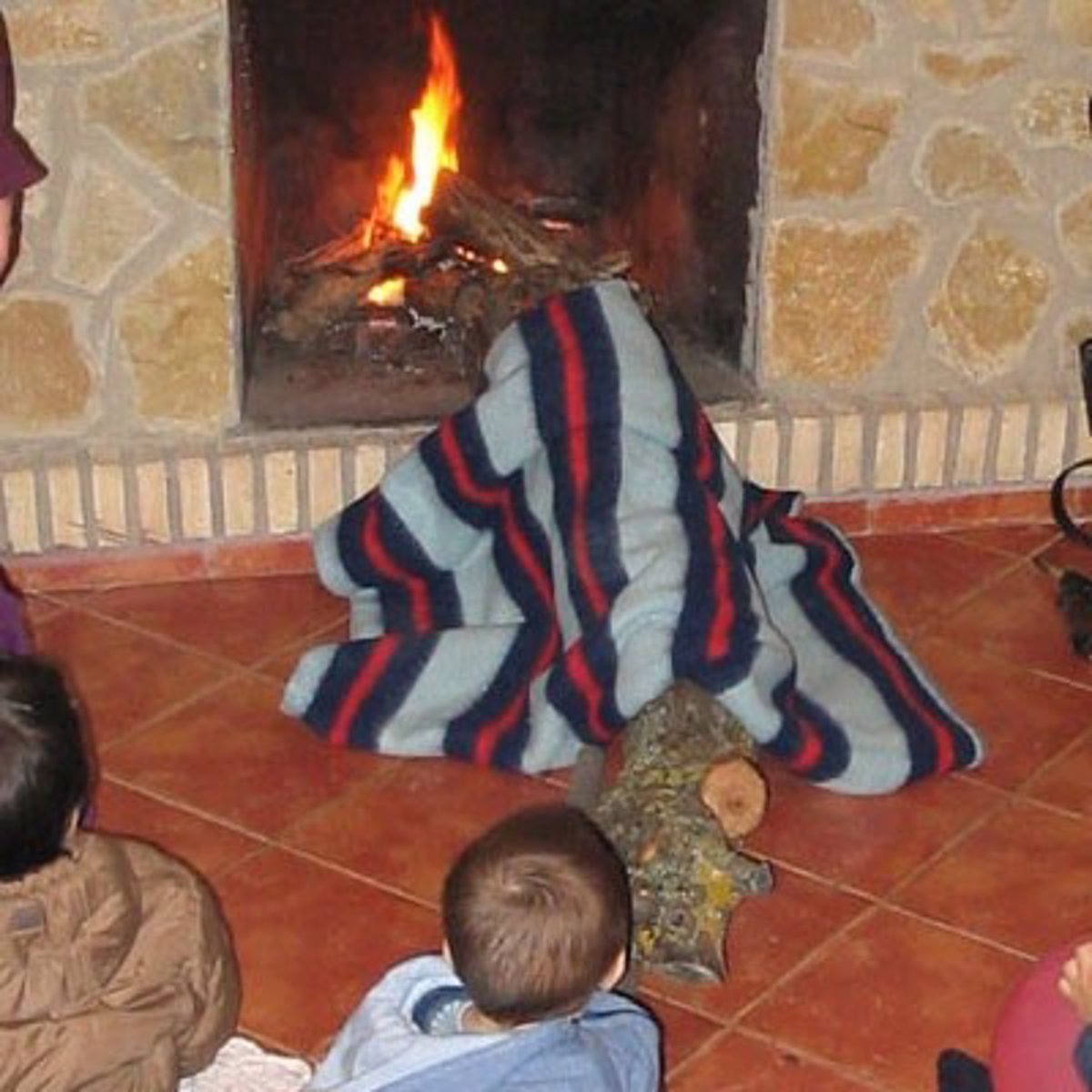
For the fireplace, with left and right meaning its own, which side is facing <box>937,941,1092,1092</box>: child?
front

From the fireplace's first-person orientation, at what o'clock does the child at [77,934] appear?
The child is roughly at 1 o'clock from the fireplace.

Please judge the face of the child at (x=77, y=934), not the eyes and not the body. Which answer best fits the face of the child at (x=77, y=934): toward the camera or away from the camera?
away from the camera

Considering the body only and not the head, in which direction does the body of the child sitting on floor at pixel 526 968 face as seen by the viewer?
away from the camera

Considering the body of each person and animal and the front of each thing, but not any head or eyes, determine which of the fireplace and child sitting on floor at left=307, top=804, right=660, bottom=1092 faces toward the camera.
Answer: the fireplace

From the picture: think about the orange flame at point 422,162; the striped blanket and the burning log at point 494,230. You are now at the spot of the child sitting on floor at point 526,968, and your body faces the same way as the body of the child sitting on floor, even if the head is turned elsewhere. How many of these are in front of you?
3

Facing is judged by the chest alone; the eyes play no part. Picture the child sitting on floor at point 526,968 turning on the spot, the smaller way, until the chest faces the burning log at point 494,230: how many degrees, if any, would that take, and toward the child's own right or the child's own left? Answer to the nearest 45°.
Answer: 0° — they already face it

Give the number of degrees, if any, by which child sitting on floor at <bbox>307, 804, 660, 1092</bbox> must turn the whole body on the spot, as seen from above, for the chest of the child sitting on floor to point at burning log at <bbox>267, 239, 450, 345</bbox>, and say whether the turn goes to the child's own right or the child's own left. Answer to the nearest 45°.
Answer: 0° — they already face it

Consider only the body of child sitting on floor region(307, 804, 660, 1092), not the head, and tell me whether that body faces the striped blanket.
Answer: yes

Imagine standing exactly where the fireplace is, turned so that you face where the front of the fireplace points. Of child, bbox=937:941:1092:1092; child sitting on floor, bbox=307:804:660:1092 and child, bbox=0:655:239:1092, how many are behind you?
0

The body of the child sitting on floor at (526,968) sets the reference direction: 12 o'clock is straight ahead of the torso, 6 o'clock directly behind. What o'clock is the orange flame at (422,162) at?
The orange flame is roughly at 12 o'clock from the child sitting on floor.

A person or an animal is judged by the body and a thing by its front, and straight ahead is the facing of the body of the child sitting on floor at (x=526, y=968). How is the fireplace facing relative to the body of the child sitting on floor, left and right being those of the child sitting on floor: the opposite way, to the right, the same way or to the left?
the opposite way

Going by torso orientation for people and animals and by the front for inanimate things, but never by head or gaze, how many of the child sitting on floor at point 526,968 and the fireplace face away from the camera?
1

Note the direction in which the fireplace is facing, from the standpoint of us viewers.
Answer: facing the viewer

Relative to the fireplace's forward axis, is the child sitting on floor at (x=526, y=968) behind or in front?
in front
